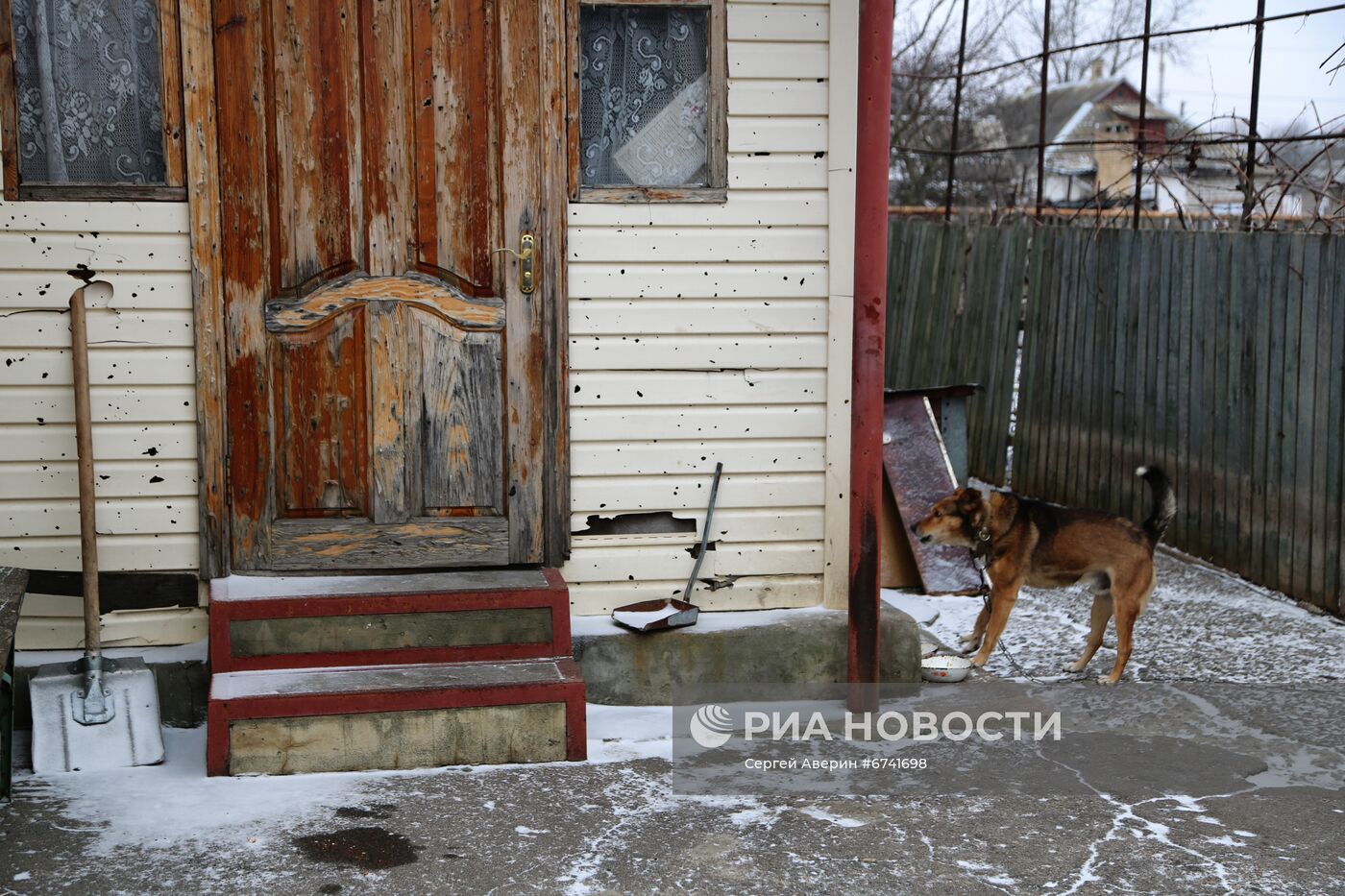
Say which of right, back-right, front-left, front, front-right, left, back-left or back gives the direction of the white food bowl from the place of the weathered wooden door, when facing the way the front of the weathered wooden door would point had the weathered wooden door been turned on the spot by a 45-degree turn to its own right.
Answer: back-left

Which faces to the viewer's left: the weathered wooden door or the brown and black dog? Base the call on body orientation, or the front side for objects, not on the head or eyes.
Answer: the brown and black dog

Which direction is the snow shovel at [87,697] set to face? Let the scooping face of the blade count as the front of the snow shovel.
toward the camera

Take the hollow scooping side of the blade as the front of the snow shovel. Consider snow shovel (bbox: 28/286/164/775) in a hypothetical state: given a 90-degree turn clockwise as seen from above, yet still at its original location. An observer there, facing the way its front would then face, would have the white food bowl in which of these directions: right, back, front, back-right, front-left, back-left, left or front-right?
back

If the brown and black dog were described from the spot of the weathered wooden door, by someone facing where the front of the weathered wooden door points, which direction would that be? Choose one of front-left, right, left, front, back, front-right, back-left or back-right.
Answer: left

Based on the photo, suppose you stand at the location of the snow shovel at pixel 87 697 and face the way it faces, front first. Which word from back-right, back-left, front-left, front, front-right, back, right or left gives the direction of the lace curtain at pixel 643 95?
left

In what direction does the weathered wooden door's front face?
toward the camera

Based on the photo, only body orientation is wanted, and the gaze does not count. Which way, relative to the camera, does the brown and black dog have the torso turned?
to the viewer's left

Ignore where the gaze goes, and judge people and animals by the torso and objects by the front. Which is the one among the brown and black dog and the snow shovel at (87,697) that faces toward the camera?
the snow shovel

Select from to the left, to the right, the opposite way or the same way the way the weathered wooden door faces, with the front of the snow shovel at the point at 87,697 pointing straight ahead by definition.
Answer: the same way

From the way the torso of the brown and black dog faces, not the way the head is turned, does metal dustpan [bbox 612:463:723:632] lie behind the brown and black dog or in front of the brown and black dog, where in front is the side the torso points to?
in front

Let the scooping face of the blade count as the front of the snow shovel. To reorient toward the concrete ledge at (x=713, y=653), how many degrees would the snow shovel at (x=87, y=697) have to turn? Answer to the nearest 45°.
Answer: approximately 90° to its left

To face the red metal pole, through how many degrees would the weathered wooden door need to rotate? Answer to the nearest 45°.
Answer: approximately 90° to its left
